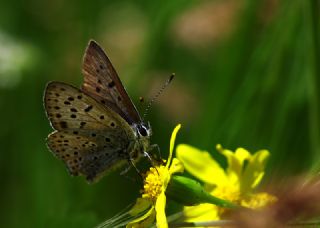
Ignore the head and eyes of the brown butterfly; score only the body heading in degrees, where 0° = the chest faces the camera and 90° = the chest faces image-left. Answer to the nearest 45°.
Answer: approximately 270°

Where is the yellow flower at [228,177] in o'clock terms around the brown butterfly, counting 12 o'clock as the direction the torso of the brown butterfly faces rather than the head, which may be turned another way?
The yellow flower is roughly at 1 o'clock from the brown butterfly.
